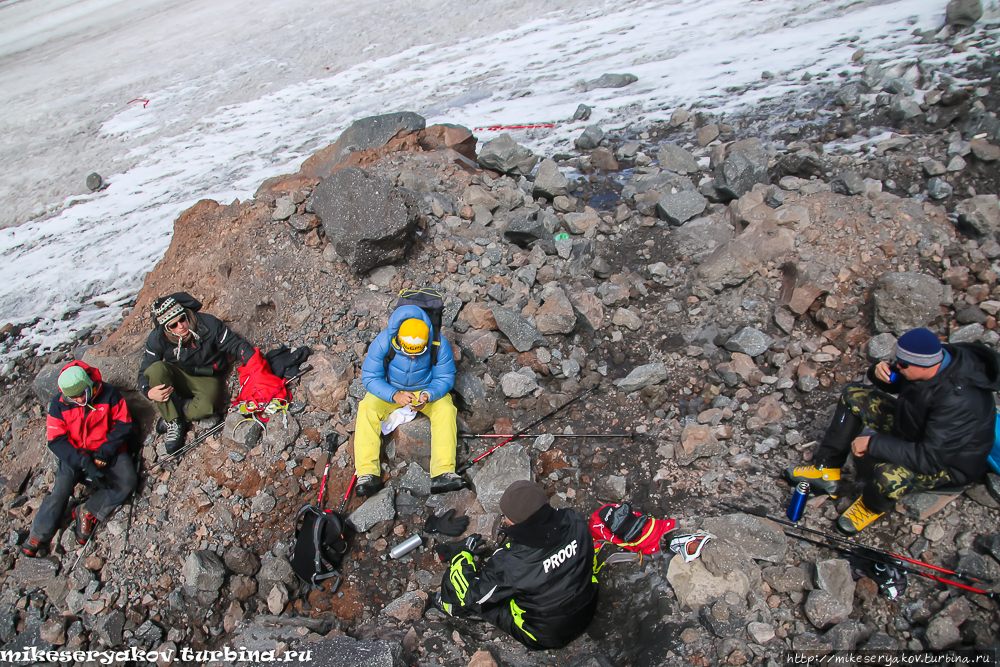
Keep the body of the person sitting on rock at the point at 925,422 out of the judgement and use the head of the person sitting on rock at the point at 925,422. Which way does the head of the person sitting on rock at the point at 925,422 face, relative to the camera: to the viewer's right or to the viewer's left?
to the viewer's left

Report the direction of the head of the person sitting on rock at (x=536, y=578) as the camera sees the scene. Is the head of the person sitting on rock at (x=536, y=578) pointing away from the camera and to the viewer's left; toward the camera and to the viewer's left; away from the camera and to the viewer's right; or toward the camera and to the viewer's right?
away from the camera and to the viewer's left

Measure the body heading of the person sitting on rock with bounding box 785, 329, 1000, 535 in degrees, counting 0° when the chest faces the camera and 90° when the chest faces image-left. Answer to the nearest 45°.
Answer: approximately 90°

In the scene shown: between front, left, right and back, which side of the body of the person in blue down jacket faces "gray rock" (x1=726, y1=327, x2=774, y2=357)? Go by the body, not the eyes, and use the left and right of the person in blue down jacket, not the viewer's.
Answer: left

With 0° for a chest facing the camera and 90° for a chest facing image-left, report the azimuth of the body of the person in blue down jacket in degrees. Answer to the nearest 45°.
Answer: approximately 0°
